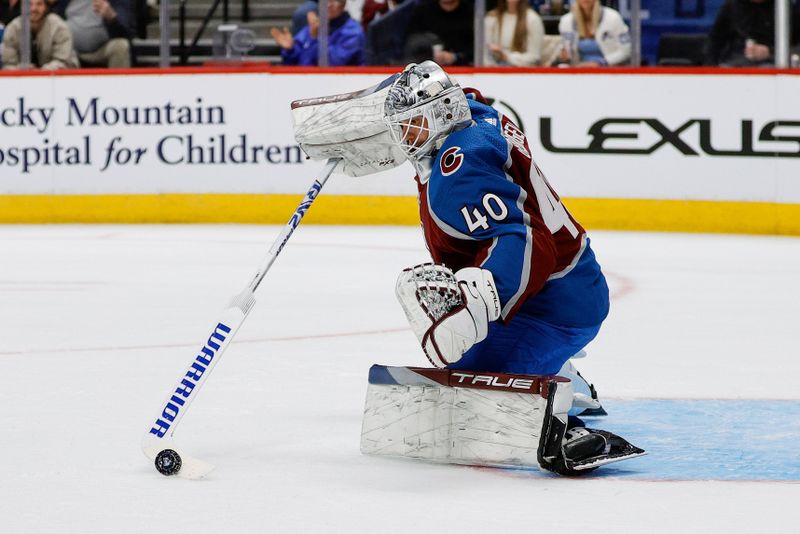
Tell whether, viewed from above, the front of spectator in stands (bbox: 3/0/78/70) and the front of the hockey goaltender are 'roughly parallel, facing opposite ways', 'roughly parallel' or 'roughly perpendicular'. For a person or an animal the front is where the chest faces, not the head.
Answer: roughly perpendicular

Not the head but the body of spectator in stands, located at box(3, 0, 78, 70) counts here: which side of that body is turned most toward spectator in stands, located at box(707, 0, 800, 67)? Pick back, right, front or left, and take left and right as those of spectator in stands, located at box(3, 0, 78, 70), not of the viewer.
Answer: left

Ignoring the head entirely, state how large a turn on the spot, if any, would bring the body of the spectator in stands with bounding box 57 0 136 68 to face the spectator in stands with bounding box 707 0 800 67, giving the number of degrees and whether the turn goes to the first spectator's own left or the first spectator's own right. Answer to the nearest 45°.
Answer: approximately 45° to the first spectator's own left

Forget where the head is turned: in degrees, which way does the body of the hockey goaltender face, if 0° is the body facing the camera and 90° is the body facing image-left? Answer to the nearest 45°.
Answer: approximately 90°

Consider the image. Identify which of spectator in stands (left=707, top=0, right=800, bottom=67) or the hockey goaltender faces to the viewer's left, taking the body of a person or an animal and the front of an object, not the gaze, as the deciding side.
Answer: the hockey goaltender

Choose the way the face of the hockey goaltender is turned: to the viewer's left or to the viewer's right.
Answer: to the viewer's left

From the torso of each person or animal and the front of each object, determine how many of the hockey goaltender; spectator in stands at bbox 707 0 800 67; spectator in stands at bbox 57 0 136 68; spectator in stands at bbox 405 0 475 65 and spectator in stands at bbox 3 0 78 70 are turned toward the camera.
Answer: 4

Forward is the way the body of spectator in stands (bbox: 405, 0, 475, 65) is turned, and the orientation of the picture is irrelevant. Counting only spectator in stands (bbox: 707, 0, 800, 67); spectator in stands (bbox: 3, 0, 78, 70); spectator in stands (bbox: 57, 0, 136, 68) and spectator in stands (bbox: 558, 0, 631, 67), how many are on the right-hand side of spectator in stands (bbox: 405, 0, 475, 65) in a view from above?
2
